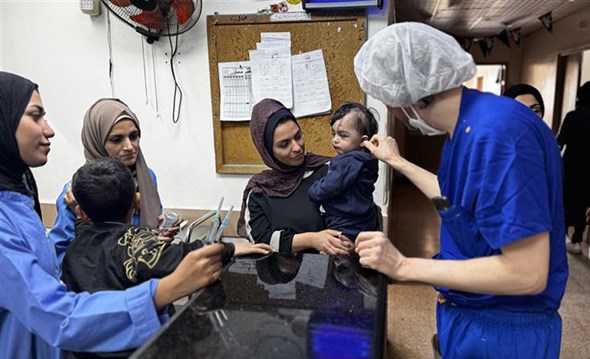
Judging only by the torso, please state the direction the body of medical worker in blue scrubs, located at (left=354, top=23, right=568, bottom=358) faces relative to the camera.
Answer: to the viewer's left

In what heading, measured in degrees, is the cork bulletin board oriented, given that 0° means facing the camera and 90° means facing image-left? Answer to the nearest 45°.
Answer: approximately 0°

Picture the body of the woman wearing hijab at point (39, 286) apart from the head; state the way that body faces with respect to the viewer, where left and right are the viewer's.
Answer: facing to the right of the viewer

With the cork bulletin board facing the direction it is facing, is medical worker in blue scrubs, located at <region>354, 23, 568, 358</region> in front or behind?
in front

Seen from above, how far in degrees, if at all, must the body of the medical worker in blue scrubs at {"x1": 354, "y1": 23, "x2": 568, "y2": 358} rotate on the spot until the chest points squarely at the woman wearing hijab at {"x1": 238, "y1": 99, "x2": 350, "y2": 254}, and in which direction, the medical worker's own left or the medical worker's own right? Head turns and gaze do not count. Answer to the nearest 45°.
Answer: approximately 45° to the medical worker's own right

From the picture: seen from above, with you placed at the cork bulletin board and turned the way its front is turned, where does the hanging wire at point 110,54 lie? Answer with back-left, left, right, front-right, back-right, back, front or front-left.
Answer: right

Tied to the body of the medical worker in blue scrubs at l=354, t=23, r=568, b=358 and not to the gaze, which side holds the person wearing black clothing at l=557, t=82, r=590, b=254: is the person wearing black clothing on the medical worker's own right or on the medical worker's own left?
on the medical worker's own right

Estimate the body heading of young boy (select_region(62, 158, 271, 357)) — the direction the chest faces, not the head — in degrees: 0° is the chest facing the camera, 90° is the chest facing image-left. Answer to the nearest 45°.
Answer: approximately 180°

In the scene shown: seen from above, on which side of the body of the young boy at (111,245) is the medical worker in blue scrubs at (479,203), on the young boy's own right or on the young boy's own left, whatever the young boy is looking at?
on the young boy's own right

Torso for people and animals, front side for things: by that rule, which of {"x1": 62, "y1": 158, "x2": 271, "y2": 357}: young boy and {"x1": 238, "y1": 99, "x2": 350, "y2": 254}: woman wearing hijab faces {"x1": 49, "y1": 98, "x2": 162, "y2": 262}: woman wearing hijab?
the young boy

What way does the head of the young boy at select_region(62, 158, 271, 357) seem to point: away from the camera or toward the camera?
away from the camera

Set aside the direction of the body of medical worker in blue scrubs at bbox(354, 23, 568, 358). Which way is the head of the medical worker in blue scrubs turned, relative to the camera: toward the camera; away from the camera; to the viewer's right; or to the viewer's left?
to the viewer's left

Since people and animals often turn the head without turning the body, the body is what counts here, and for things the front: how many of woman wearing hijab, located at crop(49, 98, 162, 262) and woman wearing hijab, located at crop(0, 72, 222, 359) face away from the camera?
0

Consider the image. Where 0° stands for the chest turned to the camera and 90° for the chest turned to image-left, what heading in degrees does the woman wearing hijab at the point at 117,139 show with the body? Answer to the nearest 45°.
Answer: approximately 315°
